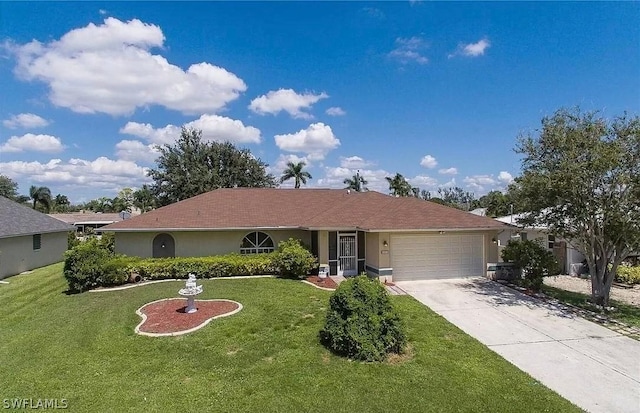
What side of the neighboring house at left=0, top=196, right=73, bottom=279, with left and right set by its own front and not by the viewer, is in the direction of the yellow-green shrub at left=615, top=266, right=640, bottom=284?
left

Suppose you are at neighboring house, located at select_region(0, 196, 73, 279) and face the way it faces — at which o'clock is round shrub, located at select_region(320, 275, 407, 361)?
The round shrub is roughly at 10 o'clock from the neighboring house.

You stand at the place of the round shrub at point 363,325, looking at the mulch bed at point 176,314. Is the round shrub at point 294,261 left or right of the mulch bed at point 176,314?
right

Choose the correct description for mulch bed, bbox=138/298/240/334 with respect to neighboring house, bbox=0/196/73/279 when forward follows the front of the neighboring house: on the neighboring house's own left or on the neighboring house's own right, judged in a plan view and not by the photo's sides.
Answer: on the neighboring house's own left

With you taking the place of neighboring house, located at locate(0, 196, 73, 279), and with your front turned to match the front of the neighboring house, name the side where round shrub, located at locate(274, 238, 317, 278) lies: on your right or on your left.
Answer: on your left

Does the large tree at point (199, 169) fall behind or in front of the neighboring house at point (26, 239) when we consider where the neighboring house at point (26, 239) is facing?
behind

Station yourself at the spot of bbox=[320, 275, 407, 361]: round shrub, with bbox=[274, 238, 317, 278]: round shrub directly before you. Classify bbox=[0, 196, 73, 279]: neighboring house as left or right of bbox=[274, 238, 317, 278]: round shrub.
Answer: left

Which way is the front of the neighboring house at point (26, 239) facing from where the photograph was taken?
facing the viewer and to the left of the viewer

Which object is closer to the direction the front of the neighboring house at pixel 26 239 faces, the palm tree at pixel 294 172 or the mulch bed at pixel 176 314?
the mulch bed

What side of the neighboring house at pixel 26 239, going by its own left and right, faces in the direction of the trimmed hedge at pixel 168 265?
left

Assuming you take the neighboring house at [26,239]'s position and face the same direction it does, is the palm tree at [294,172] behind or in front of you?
behind
